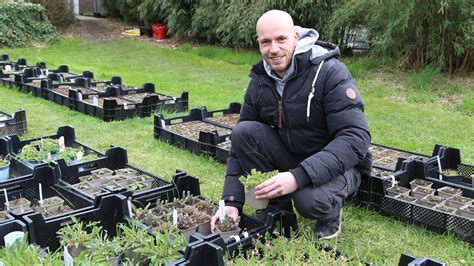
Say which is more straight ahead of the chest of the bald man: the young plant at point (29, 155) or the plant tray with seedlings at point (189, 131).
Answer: the young plant

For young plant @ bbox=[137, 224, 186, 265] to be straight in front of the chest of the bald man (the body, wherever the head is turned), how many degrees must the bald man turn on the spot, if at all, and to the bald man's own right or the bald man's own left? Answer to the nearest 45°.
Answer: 0° — they already face it

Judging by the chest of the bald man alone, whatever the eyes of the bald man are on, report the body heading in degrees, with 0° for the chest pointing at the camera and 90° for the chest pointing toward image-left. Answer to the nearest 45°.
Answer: approximately 45°

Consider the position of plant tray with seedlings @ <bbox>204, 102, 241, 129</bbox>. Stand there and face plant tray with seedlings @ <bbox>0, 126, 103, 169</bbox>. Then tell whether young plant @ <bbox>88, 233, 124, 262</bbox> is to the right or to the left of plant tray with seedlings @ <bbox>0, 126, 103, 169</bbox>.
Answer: left

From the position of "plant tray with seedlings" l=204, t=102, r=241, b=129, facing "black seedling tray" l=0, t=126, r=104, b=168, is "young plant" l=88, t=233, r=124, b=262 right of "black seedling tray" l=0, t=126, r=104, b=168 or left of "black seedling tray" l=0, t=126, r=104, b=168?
left
